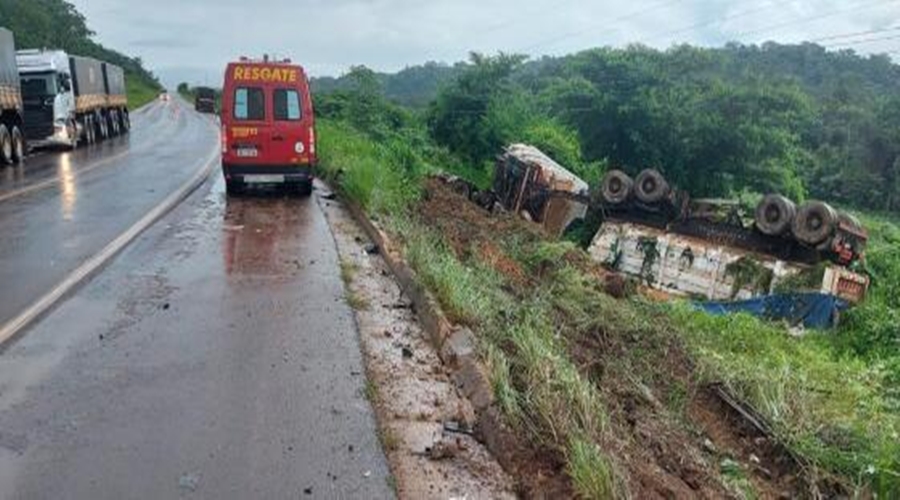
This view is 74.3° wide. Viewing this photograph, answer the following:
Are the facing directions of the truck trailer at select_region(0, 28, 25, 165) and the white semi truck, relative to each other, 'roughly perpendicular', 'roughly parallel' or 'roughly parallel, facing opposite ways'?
roughly parallel

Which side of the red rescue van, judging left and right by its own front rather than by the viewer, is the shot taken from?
back

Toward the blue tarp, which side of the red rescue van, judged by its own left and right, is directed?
right

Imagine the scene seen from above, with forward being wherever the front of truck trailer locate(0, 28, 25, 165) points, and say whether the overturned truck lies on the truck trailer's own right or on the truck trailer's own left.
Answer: on the truck trailer's own left

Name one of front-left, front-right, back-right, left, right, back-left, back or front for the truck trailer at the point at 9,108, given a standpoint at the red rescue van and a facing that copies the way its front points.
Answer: front-left

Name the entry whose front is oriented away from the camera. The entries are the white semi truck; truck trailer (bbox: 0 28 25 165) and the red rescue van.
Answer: the red rescue van

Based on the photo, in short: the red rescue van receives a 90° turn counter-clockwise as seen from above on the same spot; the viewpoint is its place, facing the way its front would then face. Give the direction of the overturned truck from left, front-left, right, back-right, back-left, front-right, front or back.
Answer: back

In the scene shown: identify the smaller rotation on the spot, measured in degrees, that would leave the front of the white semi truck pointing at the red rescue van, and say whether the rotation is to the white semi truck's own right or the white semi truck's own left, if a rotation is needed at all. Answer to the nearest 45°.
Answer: approximately 45° to the white semi truck's own left

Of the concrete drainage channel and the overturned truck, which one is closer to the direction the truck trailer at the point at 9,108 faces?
the concrete drainage channel

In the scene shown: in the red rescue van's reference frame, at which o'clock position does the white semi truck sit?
The white semi truck is roughly at 11 o'clock from the red rescue van.

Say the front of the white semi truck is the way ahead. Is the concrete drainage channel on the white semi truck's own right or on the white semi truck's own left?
on the white semi truck's own left

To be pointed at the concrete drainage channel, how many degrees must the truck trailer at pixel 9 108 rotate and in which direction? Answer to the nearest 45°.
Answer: approximately 45° to its left

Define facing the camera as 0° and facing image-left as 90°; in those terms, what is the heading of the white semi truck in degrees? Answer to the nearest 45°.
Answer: approximately 45°

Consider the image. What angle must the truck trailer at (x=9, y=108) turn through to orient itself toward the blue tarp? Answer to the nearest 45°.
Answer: approximately 90° to its left

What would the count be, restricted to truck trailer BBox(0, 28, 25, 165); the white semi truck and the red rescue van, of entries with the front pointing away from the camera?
1

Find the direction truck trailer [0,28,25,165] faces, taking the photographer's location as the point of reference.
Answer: facing the viewer and to the left of the viewer
